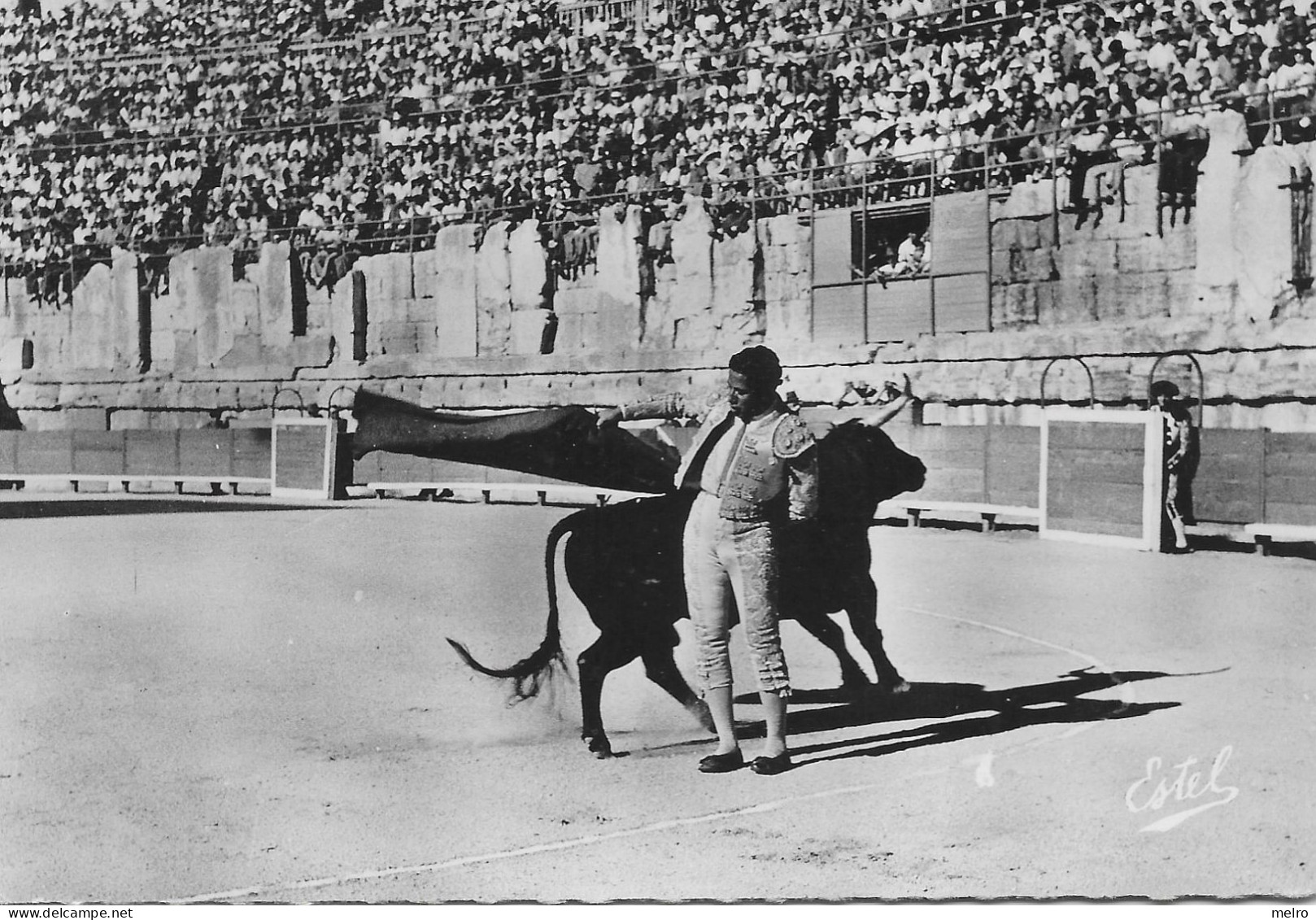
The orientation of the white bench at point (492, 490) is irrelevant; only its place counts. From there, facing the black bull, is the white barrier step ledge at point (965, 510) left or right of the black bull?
left

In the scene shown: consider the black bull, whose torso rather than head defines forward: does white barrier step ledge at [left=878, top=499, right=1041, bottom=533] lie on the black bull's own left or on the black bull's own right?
on the black bull's own left

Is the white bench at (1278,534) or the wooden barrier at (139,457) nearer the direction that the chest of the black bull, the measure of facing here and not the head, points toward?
the white bench

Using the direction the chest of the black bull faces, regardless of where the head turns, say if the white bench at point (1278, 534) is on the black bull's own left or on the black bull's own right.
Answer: on the black bull's own left

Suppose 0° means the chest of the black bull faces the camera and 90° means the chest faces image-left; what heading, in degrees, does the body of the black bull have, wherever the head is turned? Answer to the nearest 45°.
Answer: approximately 270°

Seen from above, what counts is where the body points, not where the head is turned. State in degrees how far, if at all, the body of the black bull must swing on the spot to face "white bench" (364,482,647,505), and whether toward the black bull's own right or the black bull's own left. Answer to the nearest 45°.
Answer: approximately 90° to the black bull's own left
